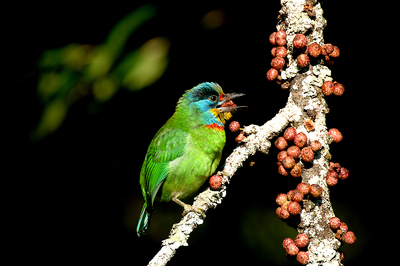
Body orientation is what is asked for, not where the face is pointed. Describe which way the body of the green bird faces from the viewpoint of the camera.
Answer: to the viewer's right

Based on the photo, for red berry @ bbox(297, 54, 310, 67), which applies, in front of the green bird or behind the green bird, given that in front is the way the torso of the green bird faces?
in front
